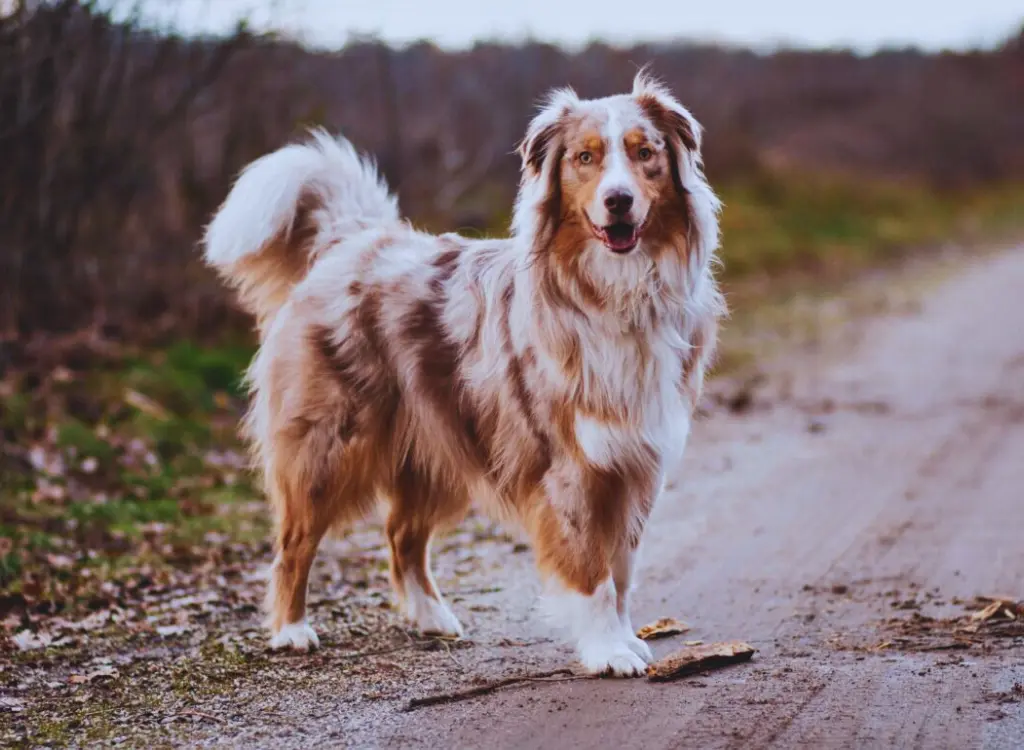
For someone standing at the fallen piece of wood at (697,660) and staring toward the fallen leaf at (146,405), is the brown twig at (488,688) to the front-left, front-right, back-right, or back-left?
front-left

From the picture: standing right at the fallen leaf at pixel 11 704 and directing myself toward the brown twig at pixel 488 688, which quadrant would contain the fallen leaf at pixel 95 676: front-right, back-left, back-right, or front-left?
front-left

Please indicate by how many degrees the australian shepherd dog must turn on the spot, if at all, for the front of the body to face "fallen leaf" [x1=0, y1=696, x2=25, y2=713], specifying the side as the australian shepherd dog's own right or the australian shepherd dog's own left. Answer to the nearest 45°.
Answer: approximately 135° to the australian shepherd dog's own right

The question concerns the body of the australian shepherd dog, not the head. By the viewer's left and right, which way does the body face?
facing the viewer and to the right of the viewer

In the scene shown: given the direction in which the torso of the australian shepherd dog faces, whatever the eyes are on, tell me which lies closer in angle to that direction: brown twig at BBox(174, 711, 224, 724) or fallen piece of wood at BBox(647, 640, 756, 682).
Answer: the fallen piece of wood

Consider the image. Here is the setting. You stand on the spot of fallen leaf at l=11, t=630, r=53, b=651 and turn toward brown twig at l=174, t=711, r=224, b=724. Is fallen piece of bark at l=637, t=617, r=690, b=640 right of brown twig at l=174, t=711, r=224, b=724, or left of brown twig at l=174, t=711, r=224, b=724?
left

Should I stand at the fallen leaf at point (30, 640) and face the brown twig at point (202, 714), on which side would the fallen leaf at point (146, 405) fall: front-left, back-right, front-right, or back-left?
back-left

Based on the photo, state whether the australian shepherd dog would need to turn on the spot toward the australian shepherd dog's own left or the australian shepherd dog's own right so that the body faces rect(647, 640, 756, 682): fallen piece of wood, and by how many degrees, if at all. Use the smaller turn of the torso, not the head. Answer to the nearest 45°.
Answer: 0° — it already faces it
